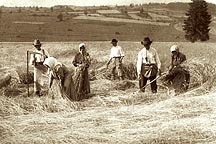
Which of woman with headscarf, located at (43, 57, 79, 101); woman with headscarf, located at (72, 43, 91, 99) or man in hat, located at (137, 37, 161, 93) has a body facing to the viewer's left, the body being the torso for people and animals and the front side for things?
woman with headscarf, located at (43, 57, 79, 101)

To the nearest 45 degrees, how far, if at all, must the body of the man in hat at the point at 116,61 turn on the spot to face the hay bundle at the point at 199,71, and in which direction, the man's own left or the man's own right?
approximately 90° to the man's own left

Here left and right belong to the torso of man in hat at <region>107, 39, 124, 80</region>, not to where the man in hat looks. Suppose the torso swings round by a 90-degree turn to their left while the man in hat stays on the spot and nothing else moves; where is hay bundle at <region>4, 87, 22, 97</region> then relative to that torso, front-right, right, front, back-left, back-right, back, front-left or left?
right

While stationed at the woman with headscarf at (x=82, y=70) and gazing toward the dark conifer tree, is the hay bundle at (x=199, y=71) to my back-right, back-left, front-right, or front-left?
front-right

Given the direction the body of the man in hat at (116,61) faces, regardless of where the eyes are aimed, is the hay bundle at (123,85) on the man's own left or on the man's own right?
on the man's own left

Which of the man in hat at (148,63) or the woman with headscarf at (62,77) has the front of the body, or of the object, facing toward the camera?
the man in hat

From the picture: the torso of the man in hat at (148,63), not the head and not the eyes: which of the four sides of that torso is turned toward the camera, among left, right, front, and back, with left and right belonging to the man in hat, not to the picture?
front

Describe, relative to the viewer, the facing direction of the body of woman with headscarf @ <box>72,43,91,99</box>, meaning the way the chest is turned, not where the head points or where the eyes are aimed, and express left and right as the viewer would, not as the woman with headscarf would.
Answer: facing the viewer

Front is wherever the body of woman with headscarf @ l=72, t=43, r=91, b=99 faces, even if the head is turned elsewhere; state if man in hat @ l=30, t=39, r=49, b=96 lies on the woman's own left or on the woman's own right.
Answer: on the woman's own right

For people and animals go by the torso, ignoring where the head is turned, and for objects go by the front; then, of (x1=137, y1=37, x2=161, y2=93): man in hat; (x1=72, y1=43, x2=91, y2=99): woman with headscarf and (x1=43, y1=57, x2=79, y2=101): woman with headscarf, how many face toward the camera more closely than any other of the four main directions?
2

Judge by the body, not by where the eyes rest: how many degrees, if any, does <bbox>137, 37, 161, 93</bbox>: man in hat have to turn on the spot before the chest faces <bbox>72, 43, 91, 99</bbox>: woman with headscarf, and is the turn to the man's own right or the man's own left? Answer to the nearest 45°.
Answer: approximately 90° to the man's own right

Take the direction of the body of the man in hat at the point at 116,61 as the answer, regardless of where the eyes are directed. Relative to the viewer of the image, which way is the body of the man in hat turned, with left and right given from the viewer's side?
facing the viewer and to the left of the viewer

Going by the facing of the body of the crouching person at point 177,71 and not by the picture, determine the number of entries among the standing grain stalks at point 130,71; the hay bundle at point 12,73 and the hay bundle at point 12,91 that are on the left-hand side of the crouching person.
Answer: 0

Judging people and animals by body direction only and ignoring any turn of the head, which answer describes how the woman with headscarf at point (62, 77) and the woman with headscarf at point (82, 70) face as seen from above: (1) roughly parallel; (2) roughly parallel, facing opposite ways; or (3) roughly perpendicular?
roughly perpendicular

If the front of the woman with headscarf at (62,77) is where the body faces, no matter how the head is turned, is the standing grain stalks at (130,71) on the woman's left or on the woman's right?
on the woman's right

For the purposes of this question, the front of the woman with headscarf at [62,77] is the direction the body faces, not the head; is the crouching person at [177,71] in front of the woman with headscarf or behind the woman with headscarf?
behind

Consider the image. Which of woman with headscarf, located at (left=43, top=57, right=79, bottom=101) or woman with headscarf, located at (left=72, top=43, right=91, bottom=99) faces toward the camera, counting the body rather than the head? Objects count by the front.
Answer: woman with headscarf, located at (left=72, top=43, right=91, bottom=99)
